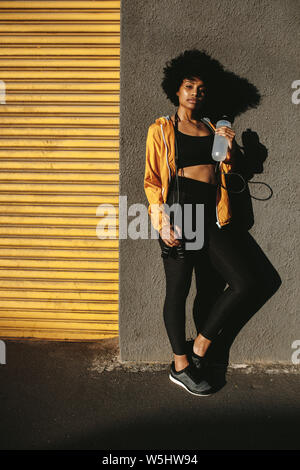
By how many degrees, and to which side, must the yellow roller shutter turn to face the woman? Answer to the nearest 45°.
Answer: approximately 45° to its left

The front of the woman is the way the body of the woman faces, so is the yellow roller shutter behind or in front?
behind

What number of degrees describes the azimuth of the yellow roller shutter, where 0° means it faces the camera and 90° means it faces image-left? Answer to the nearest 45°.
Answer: approximately 0°

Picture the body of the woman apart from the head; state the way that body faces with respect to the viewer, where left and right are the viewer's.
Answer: facing the viewer and to the right of the viewer

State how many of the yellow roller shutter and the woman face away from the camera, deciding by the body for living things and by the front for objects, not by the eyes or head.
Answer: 0
